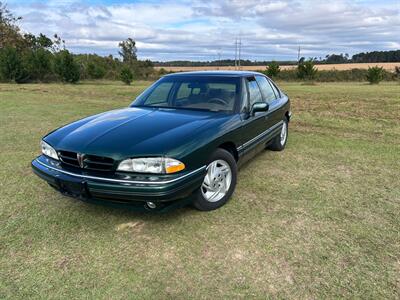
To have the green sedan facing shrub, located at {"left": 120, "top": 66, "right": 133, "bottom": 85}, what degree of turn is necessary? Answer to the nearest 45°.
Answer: approximately 135° to its right

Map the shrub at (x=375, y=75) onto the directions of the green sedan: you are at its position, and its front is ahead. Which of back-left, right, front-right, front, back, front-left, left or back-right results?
back

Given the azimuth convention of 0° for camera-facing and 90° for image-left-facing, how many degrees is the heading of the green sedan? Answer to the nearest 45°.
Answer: approximately 45°

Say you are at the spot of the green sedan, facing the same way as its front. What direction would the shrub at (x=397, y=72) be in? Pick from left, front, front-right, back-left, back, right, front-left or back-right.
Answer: back

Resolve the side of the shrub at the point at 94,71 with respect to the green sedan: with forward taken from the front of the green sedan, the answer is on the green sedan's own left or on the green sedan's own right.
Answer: on the green sedan's own right

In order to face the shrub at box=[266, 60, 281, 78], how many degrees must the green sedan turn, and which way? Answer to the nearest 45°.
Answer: approximately 135° to its right

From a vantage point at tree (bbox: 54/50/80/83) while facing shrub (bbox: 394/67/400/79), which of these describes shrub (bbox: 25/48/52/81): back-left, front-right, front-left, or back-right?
back-left

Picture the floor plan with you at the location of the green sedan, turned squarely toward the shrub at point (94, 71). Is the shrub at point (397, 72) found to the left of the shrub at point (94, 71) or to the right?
right

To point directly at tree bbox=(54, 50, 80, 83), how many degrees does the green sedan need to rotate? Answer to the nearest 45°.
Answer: approximately 135° to its right

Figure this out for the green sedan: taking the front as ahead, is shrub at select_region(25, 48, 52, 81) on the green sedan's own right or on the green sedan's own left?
on the green sedan's own right

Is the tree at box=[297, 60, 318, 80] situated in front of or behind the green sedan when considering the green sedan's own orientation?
behind
